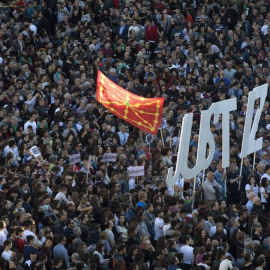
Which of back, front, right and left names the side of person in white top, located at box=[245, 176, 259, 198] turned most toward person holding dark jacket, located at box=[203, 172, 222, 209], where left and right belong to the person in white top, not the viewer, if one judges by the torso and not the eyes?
right

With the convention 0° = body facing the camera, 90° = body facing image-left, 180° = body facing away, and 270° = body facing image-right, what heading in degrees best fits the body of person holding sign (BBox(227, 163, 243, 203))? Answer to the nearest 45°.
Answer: approximately 315°

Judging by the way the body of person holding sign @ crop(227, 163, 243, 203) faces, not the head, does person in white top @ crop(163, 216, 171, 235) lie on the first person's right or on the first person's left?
on the first person's right

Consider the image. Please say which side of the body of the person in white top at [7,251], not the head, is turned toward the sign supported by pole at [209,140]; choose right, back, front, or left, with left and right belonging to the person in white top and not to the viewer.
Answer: left

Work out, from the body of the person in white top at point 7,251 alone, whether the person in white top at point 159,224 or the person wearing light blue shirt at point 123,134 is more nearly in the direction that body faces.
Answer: the person in white top

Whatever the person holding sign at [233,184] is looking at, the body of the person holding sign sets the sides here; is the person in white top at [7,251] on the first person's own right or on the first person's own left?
on the first person's own right

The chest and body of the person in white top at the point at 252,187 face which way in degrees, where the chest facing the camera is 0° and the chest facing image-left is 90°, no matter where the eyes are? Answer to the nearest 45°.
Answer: approximately 0°
